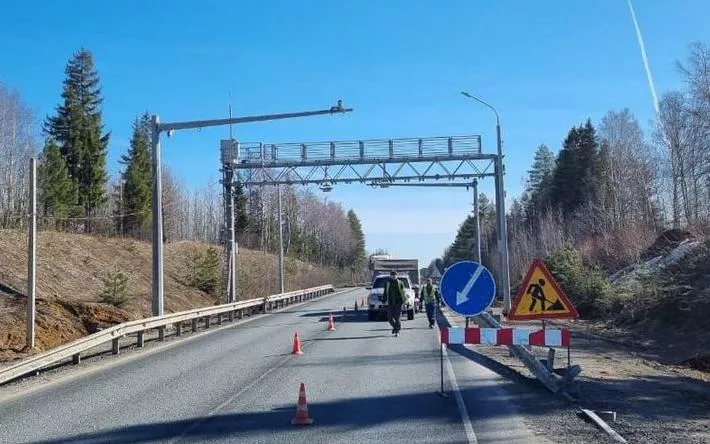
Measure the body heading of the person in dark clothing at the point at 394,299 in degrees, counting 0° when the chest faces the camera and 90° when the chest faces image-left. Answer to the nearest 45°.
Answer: approximately 0°

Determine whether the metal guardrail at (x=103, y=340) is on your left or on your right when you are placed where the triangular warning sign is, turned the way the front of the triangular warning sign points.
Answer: on your right

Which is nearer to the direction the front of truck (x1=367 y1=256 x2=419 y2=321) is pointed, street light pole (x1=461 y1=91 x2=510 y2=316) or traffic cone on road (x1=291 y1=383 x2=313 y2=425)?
the traffic cone on road

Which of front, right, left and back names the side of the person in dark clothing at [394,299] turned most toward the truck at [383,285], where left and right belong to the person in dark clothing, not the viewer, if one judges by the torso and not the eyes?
back

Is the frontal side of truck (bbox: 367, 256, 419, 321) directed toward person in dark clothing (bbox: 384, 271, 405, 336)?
yes

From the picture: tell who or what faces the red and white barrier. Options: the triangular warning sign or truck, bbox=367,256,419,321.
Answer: the truck

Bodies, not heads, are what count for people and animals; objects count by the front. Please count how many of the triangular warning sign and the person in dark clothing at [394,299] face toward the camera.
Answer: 2

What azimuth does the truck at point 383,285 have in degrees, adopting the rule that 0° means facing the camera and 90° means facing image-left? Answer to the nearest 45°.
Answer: approximately 0°

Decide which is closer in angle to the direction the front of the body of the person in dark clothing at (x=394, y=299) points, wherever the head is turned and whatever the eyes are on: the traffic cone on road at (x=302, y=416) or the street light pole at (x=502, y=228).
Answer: the traffic cone on road

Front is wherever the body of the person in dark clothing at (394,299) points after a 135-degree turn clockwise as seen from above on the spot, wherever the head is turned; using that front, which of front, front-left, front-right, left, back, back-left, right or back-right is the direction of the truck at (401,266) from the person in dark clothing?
front-right

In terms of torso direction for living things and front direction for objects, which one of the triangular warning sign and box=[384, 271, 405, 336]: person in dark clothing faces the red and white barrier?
the person in dark clothing
